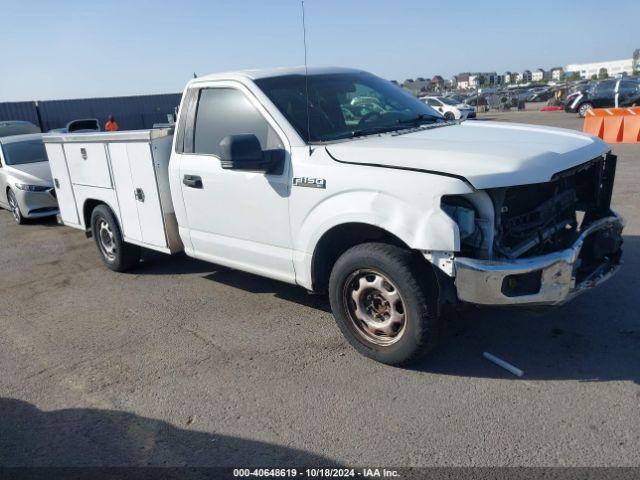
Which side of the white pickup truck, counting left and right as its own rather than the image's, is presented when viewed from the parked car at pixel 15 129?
back

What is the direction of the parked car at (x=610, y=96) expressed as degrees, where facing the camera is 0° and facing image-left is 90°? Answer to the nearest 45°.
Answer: approximately 45°

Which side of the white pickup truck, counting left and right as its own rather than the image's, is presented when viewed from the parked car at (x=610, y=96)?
left

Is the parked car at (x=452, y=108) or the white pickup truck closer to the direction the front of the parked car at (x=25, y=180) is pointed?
the white pickup truck

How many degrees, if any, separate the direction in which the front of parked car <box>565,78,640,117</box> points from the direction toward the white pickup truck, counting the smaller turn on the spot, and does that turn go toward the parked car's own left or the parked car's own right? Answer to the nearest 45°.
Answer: approximately 45° to the parked car's own left

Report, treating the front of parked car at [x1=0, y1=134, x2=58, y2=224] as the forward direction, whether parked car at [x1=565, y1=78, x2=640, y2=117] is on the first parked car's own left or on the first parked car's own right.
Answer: on the first parked car's own left

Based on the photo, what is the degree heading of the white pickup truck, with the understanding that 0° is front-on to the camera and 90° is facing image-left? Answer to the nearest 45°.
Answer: approximately 315°

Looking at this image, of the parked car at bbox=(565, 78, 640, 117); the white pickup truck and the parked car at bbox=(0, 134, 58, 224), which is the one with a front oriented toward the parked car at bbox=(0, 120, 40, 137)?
the parked car at bbox=(565, 78, 640, 117)

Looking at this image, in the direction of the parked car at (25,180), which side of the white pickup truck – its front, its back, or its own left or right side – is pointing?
back
